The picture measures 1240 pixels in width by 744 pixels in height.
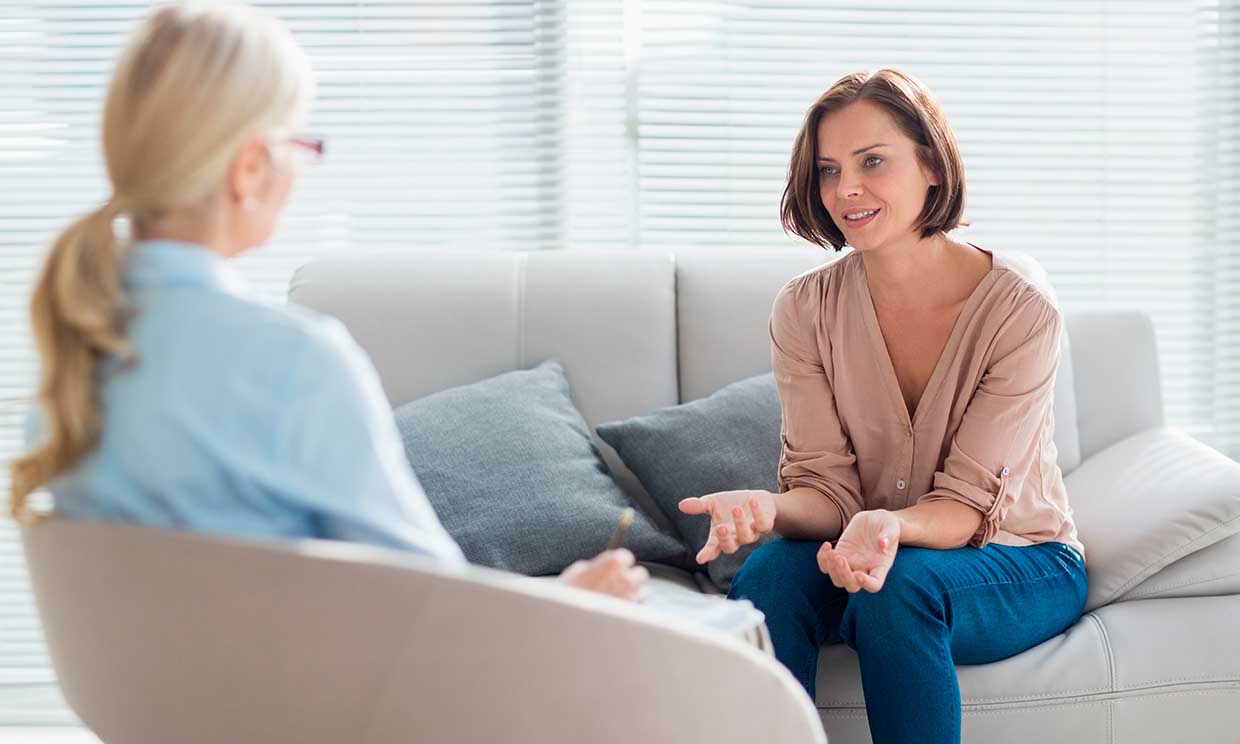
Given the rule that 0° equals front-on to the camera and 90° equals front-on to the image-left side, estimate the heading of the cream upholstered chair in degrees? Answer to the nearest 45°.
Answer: approximately 225°

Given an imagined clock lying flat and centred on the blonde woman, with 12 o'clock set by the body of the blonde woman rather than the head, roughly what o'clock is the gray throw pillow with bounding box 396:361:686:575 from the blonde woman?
The gray throw pillow is roughly at 11 o'clock from the blonde woman.

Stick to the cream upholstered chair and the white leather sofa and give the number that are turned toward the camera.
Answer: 1

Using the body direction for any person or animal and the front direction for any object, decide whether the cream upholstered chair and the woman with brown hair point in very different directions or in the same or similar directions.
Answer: very different directions

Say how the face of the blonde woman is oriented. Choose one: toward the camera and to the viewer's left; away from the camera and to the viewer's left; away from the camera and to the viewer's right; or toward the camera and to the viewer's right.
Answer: away from the camera and to the viewer's right

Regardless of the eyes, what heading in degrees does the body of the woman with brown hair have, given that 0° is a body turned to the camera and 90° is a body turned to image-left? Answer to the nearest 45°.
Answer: approximately 45°
